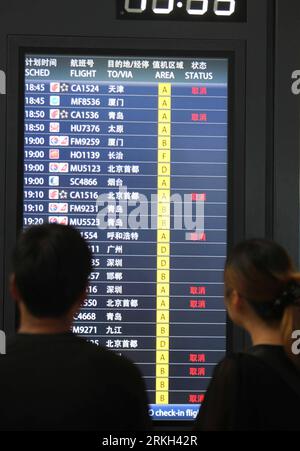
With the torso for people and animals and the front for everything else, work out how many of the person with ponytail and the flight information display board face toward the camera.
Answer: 1

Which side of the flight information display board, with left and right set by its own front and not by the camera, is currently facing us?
front

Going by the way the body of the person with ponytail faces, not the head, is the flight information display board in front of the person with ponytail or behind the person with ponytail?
in front

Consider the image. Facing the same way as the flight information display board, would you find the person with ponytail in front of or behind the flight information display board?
in front

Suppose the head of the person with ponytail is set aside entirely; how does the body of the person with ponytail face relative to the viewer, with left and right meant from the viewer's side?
facing away from the viewer and to the left of the viewer

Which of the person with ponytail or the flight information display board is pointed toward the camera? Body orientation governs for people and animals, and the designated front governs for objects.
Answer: the flight information display board

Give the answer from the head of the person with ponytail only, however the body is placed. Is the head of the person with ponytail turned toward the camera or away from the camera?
away from the camera
